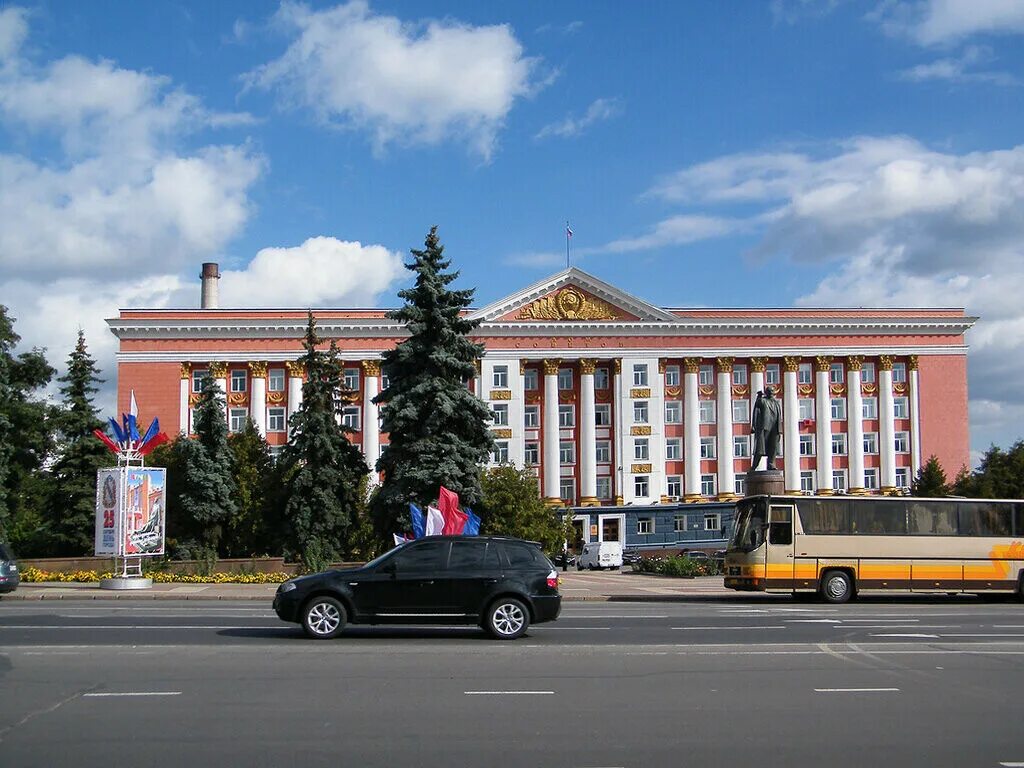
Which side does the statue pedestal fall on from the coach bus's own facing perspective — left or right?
on its right

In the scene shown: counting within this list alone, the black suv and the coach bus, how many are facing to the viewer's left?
2

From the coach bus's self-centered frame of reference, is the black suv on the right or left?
on its left

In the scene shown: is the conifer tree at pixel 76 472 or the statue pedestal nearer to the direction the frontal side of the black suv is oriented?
the conifer tree

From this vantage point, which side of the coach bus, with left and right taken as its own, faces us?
left

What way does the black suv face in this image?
to the viewer's left

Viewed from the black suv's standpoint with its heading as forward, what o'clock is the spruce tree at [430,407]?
The spruce tree is roughly at 3 o'clock from the black suv.

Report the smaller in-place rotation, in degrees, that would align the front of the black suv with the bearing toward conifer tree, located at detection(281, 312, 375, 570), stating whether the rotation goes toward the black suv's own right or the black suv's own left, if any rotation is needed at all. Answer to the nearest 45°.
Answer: approximately 90° to the black suv's own right
